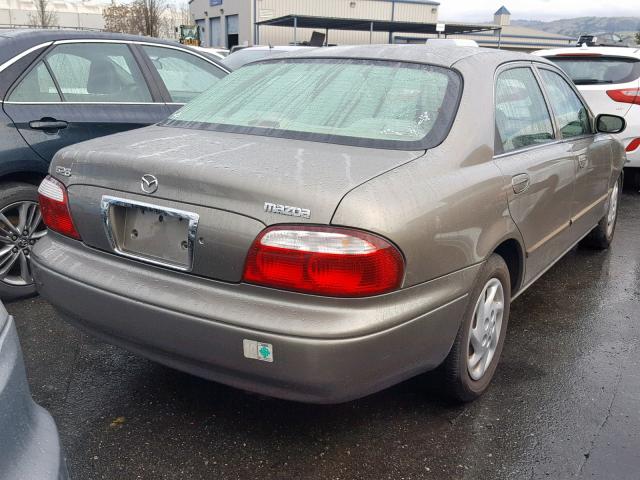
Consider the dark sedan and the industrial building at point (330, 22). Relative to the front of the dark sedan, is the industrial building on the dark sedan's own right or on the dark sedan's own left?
on the dark sedan's own left

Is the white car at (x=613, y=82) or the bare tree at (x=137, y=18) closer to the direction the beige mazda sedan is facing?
the white car

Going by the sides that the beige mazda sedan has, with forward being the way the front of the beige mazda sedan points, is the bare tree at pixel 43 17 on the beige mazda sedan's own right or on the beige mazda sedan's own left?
on the beige mazda sedan's own left

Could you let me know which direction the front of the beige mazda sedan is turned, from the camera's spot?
facing away from the viewer and to the right of the viewer

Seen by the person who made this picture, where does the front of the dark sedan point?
facing to the right of the viewer

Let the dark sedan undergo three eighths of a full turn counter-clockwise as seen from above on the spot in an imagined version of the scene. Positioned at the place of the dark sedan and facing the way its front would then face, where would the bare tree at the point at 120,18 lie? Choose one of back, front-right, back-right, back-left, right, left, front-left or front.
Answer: front-right

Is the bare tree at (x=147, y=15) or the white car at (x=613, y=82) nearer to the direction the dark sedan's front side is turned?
the white car
